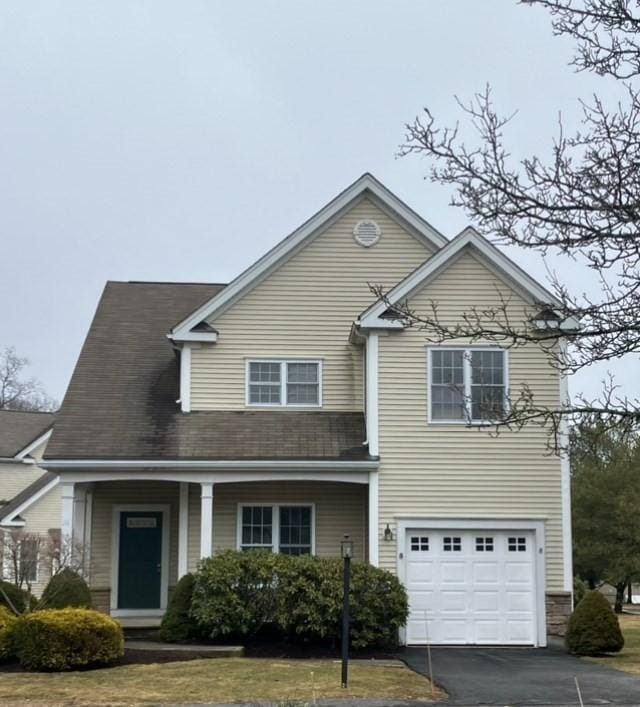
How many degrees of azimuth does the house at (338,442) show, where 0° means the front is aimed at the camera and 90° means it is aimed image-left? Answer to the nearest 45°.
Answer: approximately 0°

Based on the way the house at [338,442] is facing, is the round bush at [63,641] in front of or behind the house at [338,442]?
in front

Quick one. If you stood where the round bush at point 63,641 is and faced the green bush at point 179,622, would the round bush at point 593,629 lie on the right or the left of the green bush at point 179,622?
right

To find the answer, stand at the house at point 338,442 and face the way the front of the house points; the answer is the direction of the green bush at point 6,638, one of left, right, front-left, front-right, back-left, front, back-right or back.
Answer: front-right

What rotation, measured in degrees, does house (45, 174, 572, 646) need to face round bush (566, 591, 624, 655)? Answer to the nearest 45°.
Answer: approximately 45° to its left
